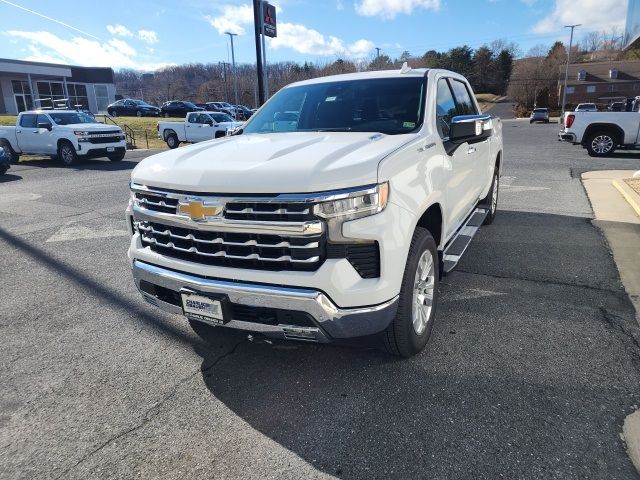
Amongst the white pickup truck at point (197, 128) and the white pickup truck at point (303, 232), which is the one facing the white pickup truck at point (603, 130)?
the white pickup truck at point (197, 128)

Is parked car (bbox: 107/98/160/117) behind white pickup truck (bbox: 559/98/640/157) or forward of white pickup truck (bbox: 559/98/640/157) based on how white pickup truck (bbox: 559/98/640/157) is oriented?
behind

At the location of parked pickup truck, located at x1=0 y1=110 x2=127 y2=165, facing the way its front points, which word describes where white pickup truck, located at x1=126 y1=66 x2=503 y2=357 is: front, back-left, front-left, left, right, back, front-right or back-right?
front-right

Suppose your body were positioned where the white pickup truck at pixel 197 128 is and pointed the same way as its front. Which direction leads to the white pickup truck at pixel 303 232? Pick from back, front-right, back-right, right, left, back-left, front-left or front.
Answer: front-right

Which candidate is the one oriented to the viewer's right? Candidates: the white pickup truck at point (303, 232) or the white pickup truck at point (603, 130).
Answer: the white pickup truck at point (603, 130)

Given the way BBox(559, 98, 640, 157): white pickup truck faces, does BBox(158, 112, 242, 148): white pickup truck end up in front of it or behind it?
behind

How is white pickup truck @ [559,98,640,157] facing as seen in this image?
to the viewer's right

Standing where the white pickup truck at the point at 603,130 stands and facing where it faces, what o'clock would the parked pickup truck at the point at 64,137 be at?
The parked pickup truck is roughly at 5 o'clock from the white pickup truck.

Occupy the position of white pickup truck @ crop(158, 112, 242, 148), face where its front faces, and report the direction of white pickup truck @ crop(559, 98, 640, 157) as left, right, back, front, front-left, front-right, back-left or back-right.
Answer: front

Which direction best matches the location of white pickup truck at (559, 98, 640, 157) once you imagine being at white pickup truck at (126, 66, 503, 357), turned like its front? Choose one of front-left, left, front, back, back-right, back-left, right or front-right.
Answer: back

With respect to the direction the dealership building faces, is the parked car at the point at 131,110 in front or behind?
in front

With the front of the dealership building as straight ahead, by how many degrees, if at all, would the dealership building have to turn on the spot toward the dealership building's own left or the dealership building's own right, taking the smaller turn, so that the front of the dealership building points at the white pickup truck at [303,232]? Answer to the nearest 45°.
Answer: approximately 45° to the dealership building's own right

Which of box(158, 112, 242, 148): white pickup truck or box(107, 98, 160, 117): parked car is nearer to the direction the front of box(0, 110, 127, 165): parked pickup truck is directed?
the white pickup truck
